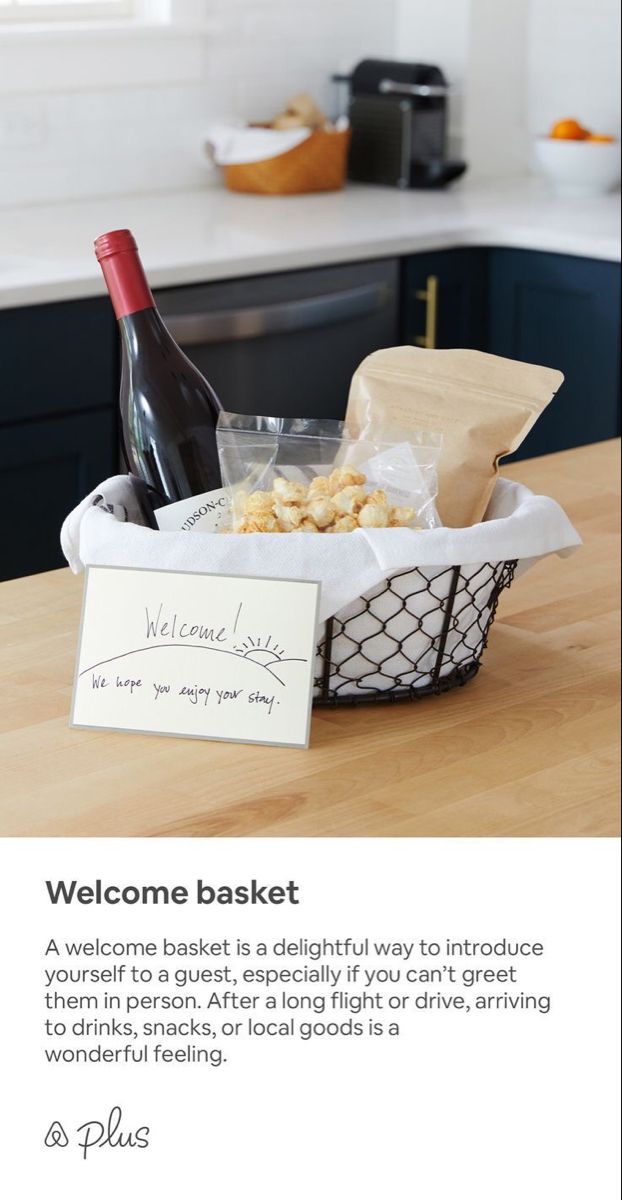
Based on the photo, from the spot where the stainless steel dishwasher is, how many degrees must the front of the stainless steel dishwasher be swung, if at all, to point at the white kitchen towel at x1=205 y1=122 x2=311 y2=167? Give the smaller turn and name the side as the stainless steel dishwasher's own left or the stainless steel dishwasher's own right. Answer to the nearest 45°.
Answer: approximately 135° to the stainless steel dishwasher's own left

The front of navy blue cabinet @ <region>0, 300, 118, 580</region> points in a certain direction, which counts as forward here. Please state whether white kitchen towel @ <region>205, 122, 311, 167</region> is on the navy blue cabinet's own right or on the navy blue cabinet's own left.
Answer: on the navy blue cabinet's own left

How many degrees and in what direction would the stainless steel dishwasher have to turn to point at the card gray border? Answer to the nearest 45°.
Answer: approximately 45° to its right

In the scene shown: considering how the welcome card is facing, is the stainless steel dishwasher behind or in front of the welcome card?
behind

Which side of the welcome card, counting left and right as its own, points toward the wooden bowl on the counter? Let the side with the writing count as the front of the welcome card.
back

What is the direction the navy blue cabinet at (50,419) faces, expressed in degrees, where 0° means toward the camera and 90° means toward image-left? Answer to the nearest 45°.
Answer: approximately 315°

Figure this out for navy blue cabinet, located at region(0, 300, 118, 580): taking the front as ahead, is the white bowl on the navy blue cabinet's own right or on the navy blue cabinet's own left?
on the navy blue cabinet's own left

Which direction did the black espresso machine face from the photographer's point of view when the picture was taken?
facing the viewer and to the right of the viewer

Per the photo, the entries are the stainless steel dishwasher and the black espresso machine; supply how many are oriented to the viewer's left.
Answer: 0

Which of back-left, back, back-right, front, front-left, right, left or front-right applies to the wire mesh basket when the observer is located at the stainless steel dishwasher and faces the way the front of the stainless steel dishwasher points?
front-right
